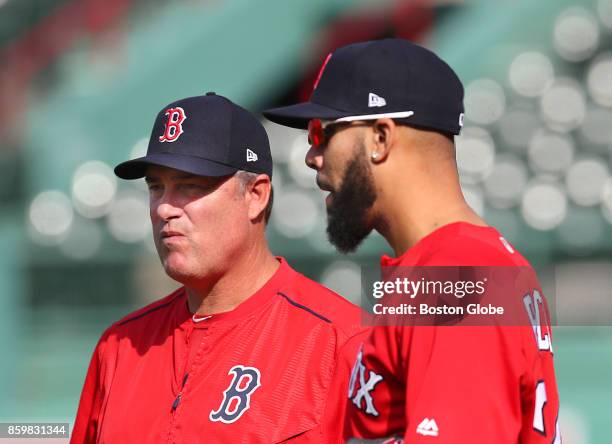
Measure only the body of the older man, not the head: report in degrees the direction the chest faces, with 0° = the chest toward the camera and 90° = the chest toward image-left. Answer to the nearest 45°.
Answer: approximately 45°

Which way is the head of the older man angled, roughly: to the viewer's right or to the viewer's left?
to the viewer's left
